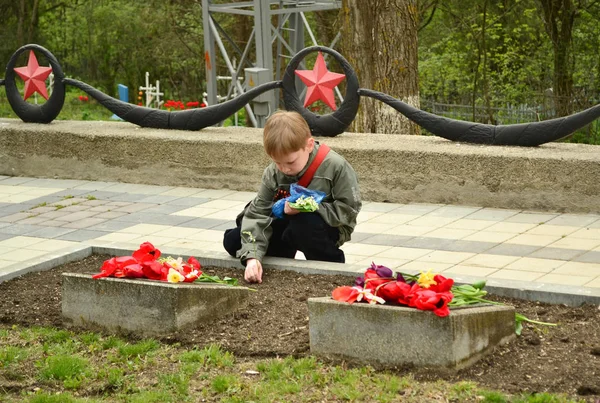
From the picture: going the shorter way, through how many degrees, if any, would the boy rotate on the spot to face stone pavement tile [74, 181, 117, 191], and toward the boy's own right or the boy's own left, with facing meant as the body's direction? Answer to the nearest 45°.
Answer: approximately 90° to the boy's own right

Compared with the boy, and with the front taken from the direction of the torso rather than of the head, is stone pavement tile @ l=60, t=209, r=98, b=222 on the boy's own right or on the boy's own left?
on the boy's own right

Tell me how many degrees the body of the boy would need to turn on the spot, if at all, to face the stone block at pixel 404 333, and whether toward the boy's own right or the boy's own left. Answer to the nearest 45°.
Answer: approximately 45° to the boy's own left

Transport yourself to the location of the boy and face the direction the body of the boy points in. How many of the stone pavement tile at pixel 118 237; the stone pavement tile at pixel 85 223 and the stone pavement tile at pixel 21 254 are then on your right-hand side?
3

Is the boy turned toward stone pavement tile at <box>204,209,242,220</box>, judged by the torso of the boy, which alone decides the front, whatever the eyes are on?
no

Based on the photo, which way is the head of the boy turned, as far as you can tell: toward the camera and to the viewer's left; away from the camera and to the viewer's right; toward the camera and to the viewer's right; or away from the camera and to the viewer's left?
toward the camera and to the viewer's left

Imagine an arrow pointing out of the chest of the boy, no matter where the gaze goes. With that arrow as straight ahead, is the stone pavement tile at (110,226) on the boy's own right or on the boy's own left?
on the boy's own right

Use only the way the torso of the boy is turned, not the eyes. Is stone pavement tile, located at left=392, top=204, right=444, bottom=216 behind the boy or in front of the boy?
behind

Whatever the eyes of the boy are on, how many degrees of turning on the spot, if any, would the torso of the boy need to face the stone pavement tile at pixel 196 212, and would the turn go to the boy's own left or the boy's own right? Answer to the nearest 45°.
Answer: approximately 135° to the boy's own right

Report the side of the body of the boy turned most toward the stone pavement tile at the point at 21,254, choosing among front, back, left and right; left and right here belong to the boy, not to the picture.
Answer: right

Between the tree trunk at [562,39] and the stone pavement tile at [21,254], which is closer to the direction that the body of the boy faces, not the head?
the stone pavement tile

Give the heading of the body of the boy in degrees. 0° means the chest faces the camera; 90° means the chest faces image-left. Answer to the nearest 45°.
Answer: approximately 45°

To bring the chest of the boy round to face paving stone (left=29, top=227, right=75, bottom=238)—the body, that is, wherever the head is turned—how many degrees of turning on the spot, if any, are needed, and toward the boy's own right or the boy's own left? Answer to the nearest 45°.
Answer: approximately 90° to the boy's own right

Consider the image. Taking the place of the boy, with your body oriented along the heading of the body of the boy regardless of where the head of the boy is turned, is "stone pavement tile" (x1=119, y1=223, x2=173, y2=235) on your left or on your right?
on your right

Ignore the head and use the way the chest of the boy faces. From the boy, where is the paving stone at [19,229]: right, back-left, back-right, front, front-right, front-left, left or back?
right

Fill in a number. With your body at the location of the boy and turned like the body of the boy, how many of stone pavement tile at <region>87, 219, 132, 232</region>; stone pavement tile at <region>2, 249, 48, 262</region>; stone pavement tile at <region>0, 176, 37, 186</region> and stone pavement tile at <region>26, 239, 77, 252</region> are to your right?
4

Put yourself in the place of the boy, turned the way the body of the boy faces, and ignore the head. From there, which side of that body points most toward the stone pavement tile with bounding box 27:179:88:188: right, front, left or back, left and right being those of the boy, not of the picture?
right

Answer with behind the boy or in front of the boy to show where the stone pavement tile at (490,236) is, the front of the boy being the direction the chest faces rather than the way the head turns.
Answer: behind

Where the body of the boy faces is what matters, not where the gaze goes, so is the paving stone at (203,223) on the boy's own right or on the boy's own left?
on the boy's own right

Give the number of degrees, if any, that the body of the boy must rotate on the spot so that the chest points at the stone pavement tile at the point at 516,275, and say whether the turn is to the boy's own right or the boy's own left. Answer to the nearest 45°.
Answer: approximately 135° to the boy's own left
